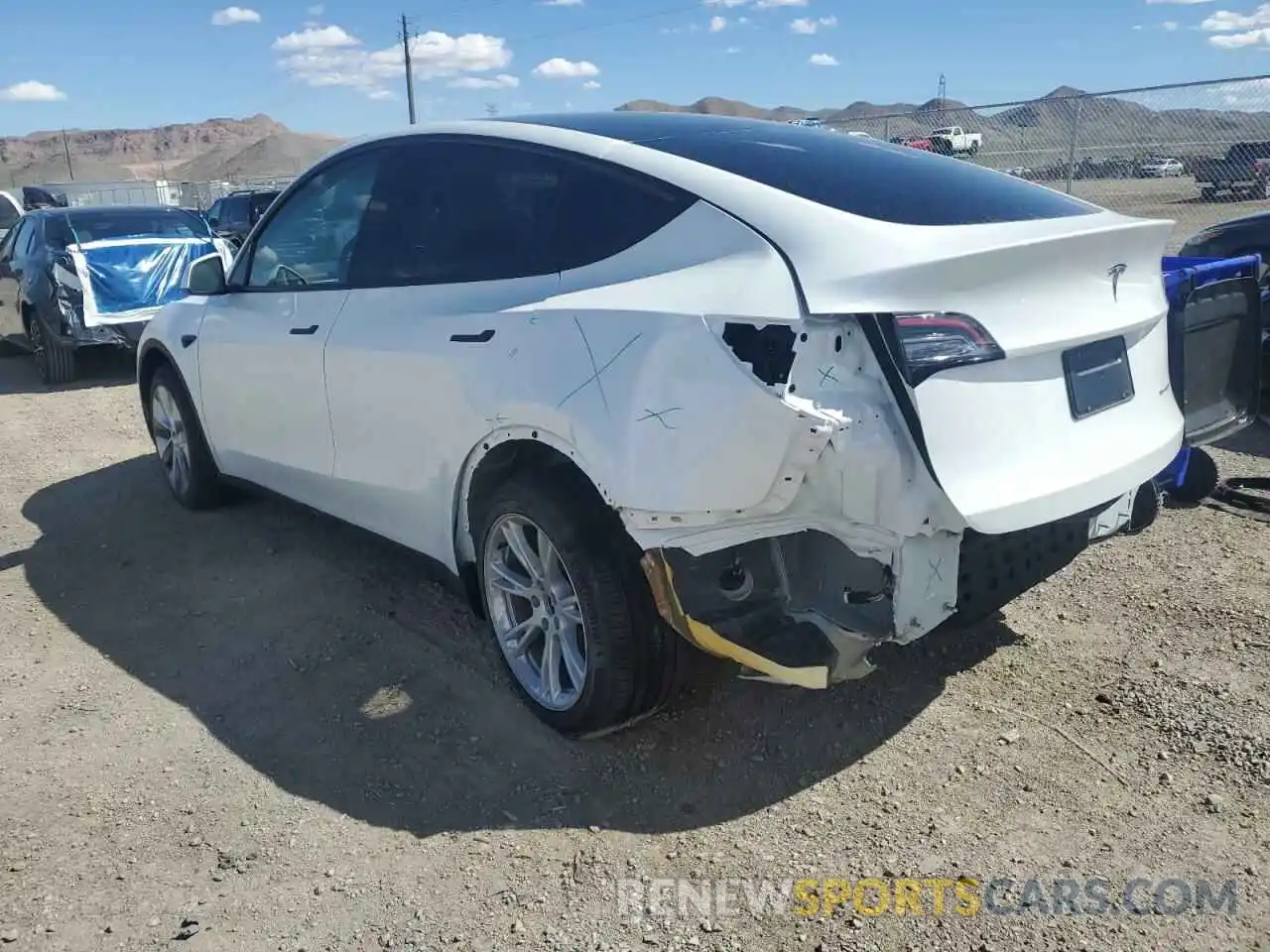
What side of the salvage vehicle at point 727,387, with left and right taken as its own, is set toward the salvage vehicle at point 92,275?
front

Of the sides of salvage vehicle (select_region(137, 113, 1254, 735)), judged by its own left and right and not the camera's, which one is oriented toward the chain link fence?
right

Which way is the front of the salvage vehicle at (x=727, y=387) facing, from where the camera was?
facing away from the viewer and to the left of the viewer

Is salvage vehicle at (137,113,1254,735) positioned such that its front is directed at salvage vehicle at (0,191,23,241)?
yes

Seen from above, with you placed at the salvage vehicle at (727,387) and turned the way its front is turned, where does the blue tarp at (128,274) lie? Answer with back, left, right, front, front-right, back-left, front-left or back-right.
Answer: front

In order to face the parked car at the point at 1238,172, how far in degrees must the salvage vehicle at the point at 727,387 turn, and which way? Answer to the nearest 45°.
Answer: approximately 90° to its right

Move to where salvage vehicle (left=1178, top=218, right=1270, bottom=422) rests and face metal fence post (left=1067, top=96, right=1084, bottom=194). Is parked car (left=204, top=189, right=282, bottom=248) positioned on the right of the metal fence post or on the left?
left

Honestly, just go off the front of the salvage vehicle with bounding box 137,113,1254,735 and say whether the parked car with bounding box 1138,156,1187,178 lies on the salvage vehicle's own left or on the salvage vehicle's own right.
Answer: on the salvage vehicle's own right

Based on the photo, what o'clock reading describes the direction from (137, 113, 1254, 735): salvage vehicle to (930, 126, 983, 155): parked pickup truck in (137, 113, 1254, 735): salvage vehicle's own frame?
The parked pickup truck is roughly at 2 o'clock from the salvage vehicle.

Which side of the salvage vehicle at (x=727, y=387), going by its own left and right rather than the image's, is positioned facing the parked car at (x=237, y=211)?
front

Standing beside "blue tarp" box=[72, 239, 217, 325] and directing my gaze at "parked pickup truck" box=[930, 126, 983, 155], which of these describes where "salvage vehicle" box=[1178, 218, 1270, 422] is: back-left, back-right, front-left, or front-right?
front-right

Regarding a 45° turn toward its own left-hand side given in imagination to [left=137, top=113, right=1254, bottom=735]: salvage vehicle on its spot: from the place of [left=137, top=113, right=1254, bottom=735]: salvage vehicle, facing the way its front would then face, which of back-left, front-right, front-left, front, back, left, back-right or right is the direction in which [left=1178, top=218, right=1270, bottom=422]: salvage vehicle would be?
back-right
